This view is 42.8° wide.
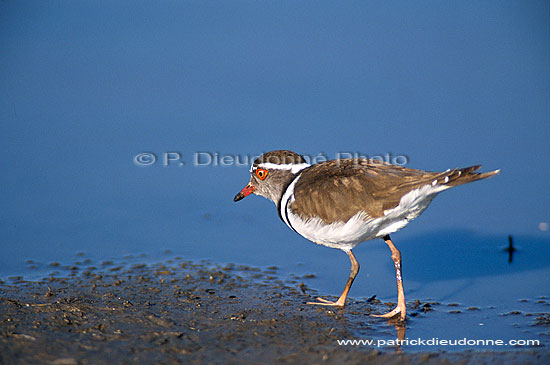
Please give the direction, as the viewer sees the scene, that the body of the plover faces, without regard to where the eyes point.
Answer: to the viewer's left
